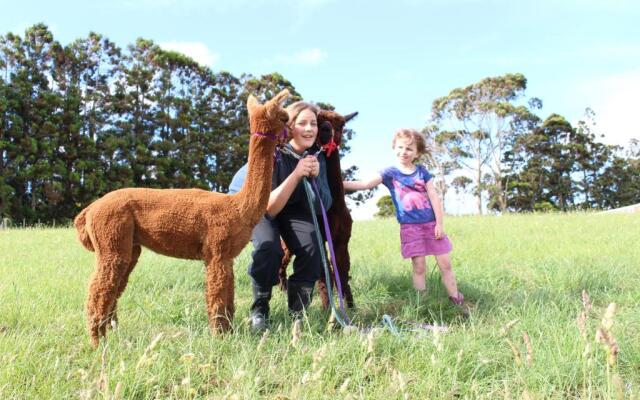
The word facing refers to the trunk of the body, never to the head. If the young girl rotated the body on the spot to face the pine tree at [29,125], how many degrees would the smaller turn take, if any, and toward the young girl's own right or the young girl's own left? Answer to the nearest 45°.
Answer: approximately 135° to the young girl's own right

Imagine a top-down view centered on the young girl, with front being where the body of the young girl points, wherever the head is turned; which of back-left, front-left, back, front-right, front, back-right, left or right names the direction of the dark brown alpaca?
front-right

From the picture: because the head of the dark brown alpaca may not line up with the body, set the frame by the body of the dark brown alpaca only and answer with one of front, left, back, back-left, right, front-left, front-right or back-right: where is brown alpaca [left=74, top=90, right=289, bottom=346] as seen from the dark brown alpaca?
right

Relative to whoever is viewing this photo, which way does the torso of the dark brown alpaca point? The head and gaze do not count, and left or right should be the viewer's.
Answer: facing the viewer and to the right of the viewer

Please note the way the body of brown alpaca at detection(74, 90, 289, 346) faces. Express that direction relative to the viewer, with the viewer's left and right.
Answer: facing to the right of the viewer

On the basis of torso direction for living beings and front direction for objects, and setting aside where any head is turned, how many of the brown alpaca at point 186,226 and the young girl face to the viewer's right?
1

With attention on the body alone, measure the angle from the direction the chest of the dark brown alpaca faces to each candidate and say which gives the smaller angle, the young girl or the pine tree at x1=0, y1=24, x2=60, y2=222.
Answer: the young girl

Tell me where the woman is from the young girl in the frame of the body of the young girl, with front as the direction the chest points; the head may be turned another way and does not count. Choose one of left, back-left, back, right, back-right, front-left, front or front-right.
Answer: front-right

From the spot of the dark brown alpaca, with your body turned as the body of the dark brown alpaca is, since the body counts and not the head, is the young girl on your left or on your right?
on your left
